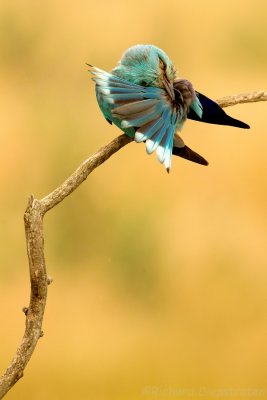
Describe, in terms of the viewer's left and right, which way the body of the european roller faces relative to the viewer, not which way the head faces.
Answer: facing to the left of the viewer
